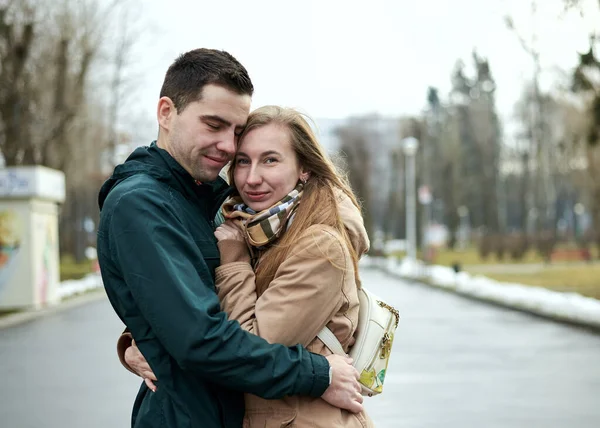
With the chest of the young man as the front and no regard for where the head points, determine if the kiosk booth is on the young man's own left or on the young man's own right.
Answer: on the young man's own left

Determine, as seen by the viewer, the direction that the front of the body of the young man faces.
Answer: to the viewer's right

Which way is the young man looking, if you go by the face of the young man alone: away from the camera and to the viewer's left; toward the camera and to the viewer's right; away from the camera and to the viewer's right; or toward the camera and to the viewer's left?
toward the camera and to the viewer's right
